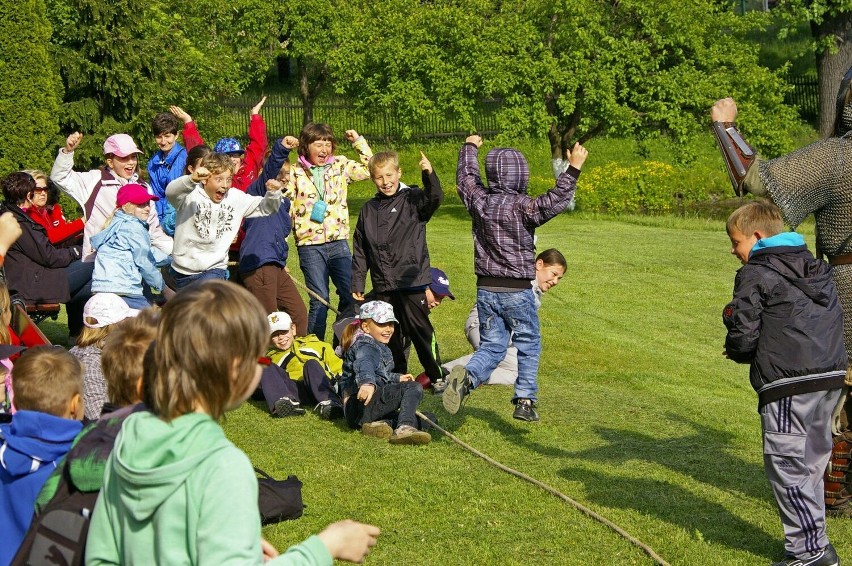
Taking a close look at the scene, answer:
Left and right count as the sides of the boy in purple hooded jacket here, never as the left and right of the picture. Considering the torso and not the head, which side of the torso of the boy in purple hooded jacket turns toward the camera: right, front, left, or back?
back

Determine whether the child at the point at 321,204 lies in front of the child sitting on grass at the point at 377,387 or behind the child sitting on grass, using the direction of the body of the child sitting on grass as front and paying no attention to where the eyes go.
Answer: behind

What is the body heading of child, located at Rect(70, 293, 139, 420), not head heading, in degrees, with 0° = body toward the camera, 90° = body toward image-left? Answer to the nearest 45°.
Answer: approximately 225°

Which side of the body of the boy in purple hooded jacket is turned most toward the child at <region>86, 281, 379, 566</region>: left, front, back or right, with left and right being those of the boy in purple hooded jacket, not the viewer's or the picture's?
back

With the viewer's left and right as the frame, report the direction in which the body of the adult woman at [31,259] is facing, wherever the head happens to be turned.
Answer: facing to the right of the viewer

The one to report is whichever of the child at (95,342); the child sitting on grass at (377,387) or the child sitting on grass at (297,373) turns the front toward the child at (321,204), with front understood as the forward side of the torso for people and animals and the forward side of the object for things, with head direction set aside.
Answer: the child at (95,342)
